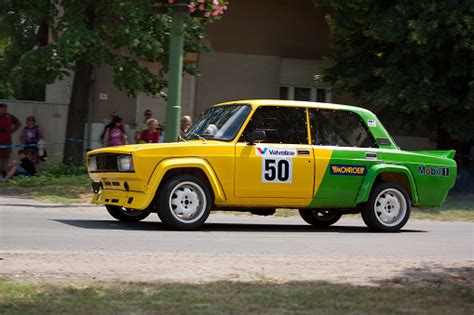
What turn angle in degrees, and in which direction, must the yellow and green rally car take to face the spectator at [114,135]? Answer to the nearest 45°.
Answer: approximately 90° to its right

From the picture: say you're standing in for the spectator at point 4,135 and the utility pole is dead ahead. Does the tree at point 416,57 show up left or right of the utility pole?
left

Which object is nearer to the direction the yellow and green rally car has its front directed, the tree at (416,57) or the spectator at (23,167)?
the spectator

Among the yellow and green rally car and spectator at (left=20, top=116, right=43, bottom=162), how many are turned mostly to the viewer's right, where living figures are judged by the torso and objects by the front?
0

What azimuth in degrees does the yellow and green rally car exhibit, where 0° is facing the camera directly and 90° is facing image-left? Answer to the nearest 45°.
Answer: approximately 45°

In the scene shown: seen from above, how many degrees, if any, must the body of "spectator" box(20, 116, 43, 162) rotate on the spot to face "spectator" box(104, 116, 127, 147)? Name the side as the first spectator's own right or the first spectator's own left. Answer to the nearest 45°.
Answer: approximately 45° to the first spectator's own left

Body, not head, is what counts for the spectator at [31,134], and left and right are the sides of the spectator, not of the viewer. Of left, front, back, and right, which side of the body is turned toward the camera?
front

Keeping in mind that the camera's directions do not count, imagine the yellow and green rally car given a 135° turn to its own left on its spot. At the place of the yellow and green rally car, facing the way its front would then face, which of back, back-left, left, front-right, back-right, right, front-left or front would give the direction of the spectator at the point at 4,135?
back-left

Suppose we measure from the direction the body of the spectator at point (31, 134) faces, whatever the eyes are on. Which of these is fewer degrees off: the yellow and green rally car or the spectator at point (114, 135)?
the yellow and green rally car

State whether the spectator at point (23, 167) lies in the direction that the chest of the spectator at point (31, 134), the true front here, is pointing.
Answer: yes
